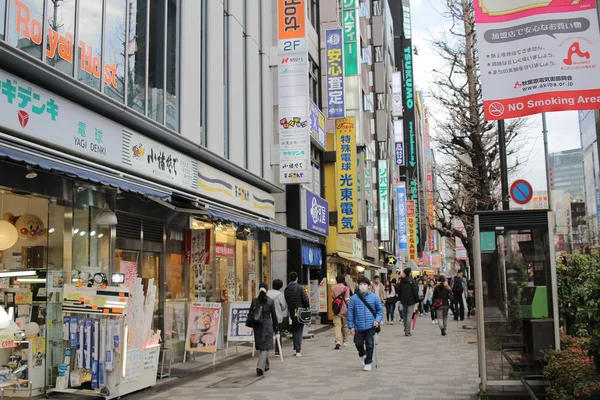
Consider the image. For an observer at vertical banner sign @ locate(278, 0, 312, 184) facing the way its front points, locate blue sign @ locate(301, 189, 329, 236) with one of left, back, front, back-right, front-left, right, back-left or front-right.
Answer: back

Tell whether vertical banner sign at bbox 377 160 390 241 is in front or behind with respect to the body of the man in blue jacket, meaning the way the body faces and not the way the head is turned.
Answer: behind

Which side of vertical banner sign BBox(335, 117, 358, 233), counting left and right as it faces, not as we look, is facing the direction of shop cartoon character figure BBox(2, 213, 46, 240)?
front

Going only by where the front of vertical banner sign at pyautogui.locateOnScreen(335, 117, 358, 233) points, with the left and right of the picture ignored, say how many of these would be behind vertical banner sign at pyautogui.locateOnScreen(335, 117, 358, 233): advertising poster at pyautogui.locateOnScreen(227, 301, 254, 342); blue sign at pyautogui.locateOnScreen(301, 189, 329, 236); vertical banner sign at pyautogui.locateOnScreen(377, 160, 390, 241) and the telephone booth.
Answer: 1

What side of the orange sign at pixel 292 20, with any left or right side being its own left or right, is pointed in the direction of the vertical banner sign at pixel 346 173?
back

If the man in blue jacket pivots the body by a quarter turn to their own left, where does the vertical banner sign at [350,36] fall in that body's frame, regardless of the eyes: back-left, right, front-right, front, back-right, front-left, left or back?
left
